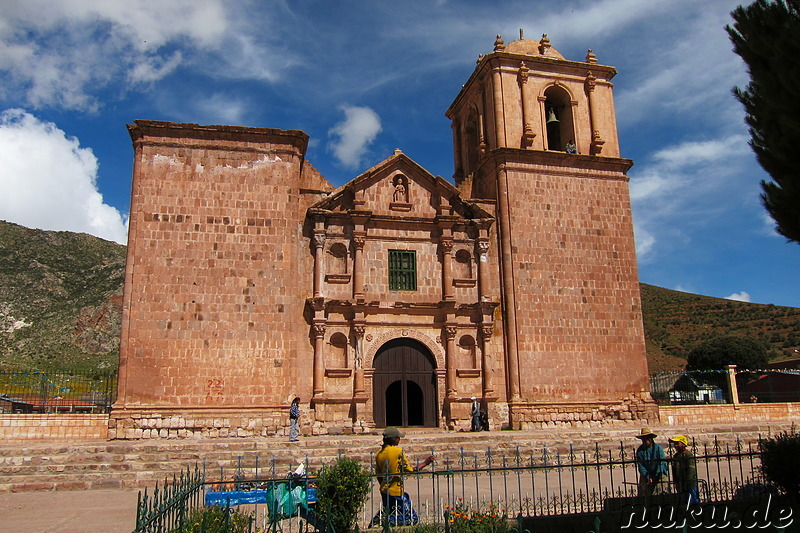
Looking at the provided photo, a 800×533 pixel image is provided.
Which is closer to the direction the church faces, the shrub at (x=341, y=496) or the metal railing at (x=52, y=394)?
the shrub

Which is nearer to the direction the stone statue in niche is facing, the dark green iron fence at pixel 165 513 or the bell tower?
the dark green iron fence

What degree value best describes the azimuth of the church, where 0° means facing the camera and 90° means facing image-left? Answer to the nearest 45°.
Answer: approximately 0°

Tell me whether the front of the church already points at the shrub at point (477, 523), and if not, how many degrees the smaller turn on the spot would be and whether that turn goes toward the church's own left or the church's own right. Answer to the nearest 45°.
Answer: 0° — it already faces it

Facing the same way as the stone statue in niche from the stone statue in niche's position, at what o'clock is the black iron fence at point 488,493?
The black iron fence is roughly at 12 o'clock from the stone statue in niche.

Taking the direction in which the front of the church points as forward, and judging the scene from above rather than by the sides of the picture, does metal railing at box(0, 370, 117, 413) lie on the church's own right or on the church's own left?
on the church's own right

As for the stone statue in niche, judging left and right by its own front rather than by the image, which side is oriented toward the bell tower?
left

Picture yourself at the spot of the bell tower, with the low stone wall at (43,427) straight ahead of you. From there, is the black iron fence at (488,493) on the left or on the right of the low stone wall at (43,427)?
left

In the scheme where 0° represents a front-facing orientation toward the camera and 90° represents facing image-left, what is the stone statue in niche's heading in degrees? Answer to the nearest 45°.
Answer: approximately 0°
